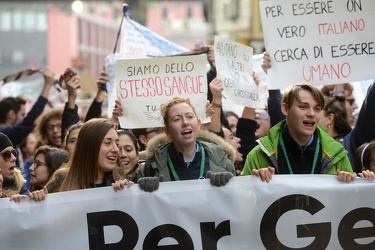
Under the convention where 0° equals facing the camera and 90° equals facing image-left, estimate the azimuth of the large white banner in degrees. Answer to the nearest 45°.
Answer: approximately 0°

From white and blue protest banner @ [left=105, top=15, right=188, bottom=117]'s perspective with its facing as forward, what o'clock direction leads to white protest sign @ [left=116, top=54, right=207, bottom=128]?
white protest sign @ [left=116, top=54, right=207, bottom=128] is roughly at 12 o'clock from white and blue protest banner @ [left=105, top=15, right=188, bottom=117].

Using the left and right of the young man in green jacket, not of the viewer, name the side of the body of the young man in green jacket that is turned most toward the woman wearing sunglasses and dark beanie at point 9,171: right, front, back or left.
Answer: right

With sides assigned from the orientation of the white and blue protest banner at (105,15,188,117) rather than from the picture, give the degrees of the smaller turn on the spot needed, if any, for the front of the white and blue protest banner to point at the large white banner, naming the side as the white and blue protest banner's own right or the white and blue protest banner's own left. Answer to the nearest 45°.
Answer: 0° — it already faces it

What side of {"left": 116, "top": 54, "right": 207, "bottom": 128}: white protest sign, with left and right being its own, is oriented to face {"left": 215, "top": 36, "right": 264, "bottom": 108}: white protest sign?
left
